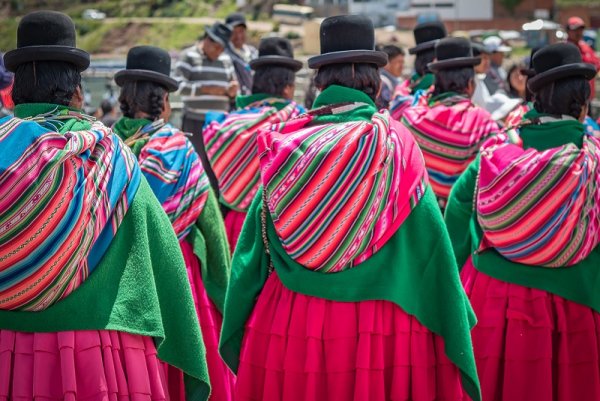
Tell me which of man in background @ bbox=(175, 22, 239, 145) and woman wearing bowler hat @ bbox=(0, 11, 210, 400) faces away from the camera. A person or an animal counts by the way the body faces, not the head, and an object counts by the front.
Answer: the woman wearing bowler hat

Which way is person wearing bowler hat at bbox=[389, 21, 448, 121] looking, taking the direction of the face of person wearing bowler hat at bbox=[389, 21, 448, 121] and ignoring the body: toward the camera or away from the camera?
away from the camera

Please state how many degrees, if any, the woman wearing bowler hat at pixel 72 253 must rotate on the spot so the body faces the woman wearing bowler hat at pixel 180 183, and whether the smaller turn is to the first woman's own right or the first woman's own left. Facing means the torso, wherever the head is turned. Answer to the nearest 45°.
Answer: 0° — they already face them

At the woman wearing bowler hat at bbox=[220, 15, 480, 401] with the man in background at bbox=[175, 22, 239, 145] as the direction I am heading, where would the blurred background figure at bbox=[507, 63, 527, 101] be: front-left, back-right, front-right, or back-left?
front-right

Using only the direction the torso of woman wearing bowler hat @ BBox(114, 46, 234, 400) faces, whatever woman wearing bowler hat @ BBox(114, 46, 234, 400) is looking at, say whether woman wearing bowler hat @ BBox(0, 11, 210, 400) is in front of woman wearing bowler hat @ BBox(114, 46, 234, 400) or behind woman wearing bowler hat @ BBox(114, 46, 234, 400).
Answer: behind

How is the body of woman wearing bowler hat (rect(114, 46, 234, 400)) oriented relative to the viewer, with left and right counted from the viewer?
facing away from the viewer and to the right of the viewer

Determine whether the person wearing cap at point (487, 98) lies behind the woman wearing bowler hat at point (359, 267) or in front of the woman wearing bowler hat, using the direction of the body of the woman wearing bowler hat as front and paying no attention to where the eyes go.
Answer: in front

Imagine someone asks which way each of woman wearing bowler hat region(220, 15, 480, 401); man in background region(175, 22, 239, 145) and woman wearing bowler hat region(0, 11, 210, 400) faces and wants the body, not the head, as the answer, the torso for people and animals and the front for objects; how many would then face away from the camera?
2

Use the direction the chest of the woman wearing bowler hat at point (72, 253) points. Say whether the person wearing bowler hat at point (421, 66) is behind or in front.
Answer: in front

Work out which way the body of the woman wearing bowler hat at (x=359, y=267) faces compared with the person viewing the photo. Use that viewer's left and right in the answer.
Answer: facing away from the viewer

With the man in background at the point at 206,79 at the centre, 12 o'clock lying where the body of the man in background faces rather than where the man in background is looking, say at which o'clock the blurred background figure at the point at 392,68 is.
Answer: The blurred background figure is roughly at 10 o'clock from the man in background.

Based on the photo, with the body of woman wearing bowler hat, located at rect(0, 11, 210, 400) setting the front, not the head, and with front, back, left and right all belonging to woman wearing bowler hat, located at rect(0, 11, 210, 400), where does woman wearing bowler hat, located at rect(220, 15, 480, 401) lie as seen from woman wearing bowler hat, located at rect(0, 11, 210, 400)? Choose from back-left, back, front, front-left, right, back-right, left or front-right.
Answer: right

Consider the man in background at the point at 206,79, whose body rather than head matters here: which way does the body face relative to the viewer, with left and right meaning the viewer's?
facing the viewer and to the right of the viewer

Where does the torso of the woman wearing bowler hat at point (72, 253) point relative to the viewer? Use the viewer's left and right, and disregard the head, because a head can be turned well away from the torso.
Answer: facing away from the viewer

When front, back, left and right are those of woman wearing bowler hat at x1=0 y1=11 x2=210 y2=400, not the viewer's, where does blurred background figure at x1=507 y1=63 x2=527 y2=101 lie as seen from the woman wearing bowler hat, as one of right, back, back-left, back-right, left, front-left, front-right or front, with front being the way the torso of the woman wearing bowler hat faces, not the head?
front-right
